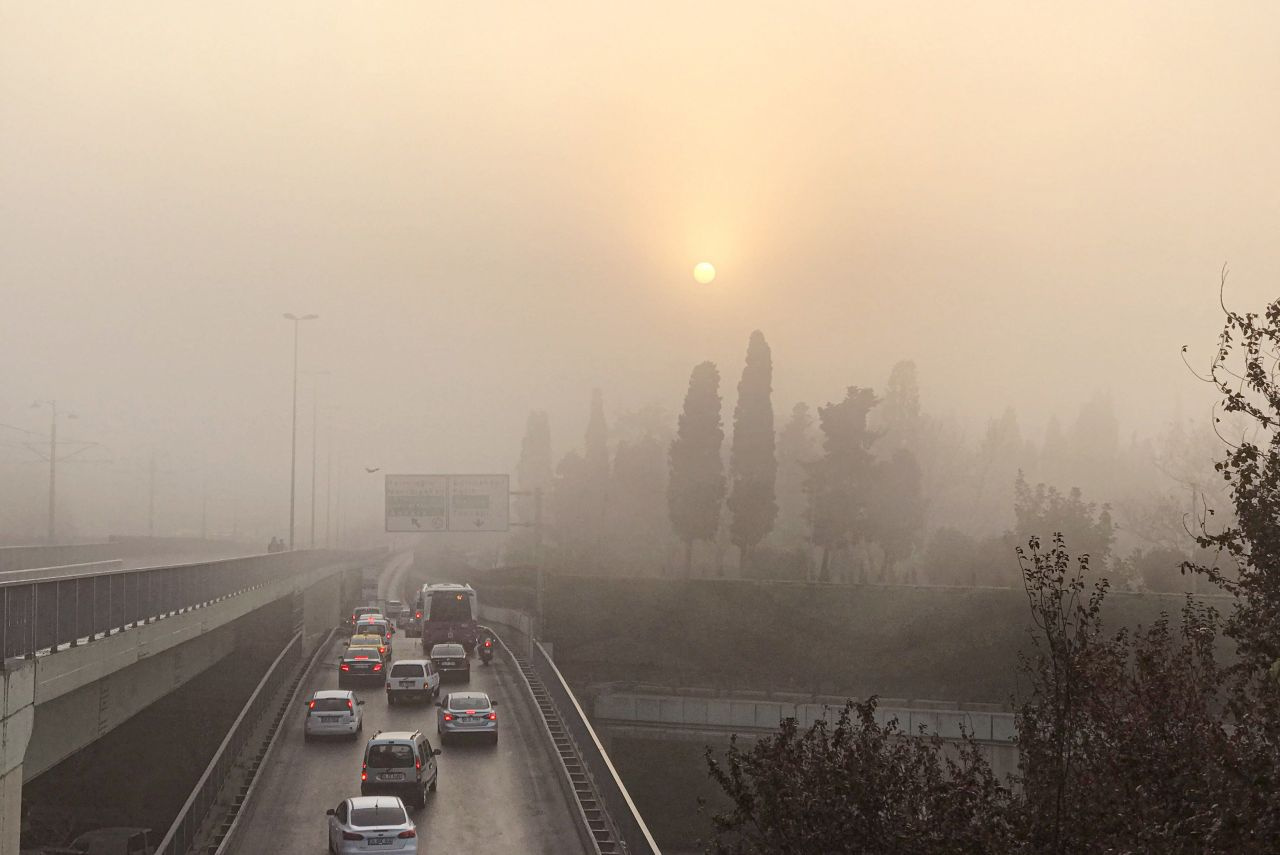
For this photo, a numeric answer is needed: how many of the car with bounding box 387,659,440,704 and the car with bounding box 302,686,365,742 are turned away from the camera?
2

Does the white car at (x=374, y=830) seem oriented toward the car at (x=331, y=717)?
yes

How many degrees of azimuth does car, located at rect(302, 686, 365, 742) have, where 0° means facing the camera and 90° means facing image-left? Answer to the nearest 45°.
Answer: approximately 180°

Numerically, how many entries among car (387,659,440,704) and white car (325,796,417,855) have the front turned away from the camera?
2

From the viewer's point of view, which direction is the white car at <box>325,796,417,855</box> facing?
away from the camera

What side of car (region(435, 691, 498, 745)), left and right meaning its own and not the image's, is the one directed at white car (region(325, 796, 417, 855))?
back

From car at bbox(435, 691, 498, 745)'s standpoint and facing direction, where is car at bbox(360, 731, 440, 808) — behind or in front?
behind

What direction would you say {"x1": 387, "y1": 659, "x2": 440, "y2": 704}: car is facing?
away from the camera

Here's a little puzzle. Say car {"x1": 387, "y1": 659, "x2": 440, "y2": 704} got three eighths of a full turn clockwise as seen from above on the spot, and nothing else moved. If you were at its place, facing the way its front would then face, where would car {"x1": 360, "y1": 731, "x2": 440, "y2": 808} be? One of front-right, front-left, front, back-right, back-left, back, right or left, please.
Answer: front-right

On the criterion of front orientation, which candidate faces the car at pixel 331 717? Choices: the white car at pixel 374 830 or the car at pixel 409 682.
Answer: the white car

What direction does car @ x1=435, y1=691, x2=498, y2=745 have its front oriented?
away from the camera

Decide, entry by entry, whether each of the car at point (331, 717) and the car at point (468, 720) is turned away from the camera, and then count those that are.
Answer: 2

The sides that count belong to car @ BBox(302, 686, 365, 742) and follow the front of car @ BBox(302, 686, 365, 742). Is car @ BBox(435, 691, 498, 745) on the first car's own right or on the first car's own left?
on the first car's own right

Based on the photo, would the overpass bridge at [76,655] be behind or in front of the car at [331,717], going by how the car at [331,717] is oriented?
behind
